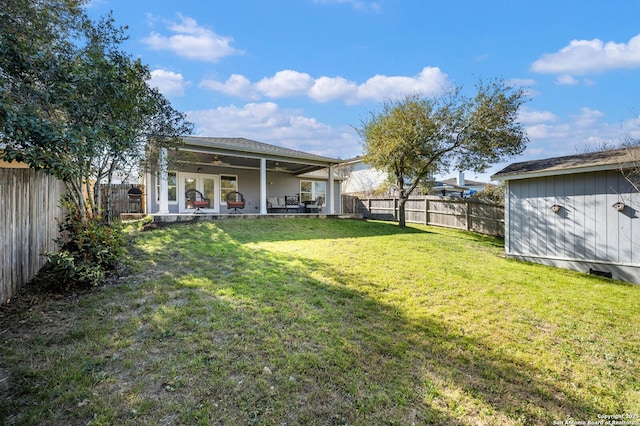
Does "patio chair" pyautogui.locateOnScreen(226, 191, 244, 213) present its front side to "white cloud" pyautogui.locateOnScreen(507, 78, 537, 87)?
no

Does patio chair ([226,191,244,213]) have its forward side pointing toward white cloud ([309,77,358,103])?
no

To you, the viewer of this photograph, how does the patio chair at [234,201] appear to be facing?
facing the viewer

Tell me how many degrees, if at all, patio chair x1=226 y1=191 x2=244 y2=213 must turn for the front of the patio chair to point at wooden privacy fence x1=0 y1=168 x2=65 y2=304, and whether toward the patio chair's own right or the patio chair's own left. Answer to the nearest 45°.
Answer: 0° — it already faces it

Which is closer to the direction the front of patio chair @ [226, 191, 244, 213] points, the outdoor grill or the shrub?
the shrub

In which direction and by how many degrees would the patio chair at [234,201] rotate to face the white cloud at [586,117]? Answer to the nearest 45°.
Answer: approximately 90° to its left

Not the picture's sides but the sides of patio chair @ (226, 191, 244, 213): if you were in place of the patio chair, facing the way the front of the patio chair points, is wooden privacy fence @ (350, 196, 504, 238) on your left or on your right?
on your left
